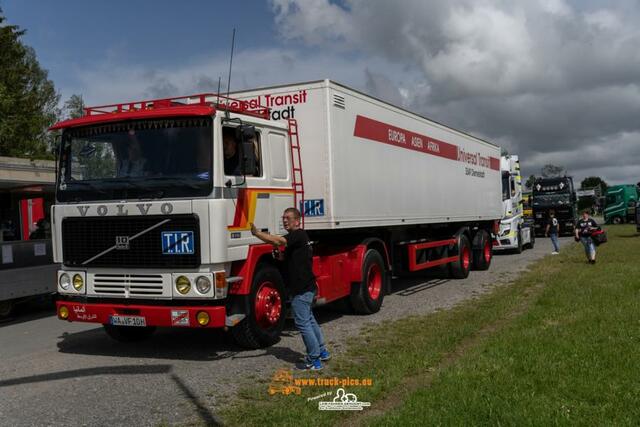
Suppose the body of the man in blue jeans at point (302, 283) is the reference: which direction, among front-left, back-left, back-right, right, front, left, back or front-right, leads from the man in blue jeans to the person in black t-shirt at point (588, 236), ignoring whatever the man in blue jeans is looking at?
back-right

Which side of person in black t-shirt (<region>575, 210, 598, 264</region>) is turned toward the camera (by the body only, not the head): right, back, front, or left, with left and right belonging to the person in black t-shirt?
front

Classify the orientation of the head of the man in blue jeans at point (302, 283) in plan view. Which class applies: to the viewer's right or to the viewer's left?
to the viewer's left

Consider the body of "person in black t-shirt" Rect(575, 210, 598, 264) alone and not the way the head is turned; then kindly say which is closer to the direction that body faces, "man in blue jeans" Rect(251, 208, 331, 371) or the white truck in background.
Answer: the man in blue jeans

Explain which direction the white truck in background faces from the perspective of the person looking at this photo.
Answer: facing the viewer and to the left of the viewer

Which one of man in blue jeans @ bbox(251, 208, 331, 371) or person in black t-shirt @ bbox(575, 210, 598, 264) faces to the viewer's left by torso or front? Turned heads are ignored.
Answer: the man in blue jeans

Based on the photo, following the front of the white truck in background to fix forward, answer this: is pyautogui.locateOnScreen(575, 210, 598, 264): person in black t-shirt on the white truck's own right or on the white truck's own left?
on the white truck's own left

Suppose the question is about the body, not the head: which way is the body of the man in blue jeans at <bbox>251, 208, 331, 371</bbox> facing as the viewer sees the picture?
to the viewer's left

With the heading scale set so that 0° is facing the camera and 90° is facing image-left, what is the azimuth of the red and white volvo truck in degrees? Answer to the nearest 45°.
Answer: approximately 45°

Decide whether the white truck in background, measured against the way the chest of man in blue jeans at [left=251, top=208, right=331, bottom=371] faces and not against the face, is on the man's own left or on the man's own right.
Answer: on the man's own right

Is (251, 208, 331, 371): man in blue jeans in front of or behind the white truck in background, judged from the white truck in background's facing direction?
in front

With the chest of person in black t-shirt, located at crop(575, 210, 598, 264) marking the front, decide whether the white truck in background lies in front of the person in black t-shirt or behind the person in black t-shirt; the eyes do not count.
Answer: behind

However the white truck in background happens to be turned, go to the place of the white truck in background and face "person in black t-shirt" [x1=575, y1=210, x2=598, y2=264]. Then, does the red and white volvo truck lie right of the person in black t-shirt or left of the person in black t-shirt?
right

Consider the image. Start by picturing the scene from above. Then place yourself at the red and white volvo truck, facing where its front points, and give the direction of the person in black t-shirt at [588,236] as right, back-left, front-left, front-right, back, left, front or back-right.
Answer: back

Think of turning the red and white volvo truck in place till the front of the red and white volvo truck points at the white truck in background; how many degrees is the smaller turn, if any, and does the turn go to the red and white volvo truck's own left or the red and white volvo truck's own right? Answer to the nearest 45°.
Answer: approximately 180°

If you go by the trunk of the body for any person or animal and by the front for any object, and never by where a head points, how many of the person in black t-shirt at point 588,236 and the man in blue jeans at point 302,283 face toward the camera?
1
